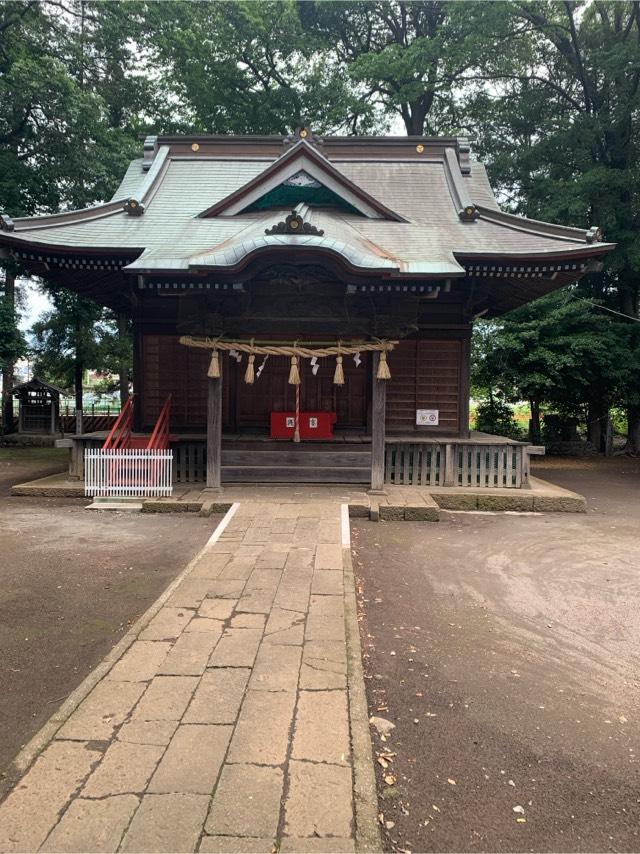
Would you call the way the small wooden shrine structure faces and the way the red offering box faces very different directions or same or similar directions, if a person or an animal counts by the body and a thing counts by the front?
same or similar directions

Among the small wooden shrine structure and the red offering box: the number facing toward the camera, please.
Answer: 2

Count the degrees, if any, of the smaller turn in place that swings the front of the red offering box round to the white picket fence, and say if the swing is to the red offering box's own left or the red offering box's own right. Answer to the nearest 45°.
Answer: approximately 45° to the red offering box's own right

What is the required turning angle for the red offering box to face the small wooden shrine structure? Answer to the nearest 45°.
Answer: approximately 135° to its right

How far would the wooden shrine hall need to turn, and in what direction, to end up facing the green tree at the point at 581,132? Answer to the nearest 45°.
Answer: approximately 135° to its left

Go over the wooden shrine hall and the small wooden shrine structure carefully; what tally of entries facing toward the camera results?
2

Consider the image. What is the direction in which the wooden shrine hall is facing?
toward the camera

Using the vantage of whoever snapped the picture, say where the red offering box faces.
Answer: facing the viewer

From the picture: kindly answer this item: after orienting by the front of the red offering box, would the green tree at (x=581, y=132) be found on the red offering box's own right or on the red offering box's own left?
on the red offering box's own left

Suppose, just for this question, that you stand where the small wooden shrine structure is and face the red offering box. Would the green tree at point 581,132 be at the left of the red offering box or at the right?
left
